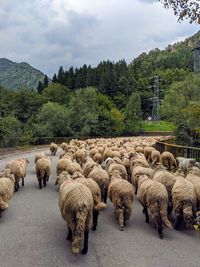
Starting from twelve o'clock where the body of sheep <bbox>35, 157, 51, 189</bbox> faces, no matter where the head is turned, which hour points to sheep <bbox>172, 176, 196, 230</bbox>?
sheep <bbox>172, 176, 196, 230</bbox> is roughly at 5 o'clock from sheep <bbox>35, 157, 51, 189</bbox>.

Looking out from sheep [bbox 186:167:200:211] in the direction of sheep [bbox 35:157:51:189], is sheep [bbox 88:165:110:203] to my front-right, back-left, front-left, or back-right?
front-left

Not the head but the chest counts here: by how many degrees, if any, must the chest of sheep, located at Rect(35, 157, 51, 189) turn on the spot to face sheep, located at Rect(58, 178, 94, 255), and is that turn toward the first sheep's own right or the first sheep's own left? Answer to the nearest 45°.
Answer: approximately 180°

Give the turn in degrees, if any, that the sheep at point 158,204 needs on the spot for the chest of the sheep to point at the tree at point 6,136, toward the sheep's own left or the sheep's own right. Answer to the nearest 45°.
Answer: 0° — it already faces it

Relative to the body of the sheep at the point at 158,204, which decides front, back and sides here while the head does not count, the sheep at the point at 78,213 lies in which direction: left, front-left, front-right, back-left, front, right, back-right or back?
left

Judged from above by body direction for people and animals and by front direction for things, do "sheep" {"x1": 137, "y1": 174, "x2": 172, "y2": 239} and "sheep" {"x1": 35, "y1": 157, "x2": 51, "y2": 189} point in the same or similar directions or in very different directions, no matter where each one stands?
same or similar directions

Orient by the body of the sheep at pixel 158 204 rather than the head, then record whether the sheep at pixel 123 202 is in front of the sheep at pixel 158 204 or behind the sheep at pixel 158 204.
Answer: in front

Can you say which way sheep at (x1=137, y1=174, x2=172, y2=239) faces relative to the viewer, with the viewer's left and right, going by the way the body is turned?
facing away from the viewer and to the left of the viewer

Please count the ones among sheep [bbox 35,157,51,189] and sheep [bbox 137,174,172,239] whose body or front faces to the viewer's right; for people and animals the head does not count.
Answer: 0

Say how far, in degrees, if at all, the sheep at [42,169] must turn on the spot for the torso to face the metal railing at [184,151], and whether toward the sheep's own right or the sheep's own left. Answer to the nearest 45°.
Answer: approximately 90° to the sheep's own right

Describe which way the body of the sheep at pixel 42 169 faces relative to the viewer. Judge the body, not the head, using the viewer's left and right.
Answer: facing away from the viewer
